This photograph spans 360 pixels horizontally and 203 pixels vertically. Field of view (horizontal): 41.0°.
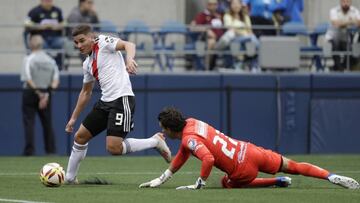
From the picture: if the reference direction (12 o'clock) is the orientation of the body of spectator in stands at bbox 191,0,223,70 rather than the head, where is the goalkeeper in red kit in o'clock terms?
The goalkeeper in red kit is roughly at 12 o'clock from the spectator in stands.

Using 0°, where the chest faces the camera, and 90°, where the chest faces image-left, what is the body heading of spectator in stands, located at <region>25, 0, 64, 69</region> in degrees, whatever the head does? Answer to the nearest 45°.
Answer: approximately 0°

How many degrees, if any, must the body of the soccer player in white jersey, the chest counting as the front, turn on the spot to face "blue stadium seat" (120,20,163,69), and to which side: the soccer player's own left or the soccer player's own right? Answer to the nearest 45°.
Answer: approximately 135° to the soccer player's own right

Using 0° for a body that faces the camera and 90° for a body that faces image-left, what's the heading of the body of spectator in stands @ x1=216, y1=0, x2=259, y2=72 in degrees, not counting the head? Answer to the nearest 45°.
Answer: approximately 0°
